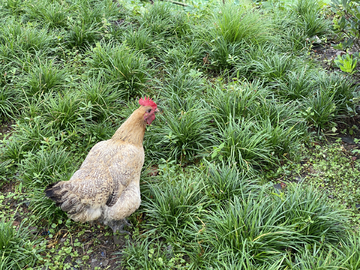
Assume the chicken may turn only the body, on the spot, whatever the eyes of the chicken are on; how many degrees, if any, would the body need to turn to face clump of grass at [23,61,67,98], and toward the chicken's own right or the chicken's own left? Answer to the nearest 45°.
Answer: approximately 45° to the chicken's own left

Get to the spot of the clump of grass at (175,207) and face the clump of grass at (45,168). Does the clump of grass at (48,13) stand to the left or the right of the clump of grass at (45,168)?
right

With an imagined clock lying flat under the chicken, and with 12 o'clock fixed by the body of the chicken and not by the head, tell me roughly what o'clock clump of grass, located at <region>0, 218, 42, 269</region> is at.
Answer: The clump of grass is roughly at 7 o'clock from the chicken.

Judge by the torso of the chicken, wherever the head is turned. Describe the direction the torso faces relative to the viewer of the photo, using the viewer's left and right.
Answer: facing away from the viewer and to the right of the viewer

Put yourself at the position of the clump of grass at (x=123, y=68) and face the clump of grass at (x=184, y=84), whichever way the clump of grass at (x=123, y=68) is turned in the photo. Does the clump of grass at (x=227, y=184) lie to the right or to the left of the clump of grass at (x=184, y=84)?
right

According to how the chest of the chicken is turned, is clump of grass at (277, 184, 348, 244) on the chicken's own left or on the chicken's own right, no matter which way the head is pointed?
on the chicken's own right

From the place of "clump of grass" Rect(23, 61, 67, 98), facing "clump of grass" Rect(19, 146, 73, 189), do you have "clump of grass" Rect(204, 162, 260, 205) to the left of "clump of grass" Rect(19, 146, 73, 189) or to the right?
left

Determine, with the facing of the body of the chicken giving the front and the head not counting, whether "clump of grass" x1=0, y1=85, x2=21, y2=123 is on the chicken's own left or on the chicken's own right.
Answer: on the chicken's own left

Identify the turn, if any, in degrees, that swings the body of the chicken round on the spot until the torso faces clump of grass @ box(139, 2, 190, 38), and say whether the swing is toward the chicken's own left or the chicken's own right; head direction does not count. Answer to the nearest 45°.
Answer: approximately 45° to the chicken's own left
